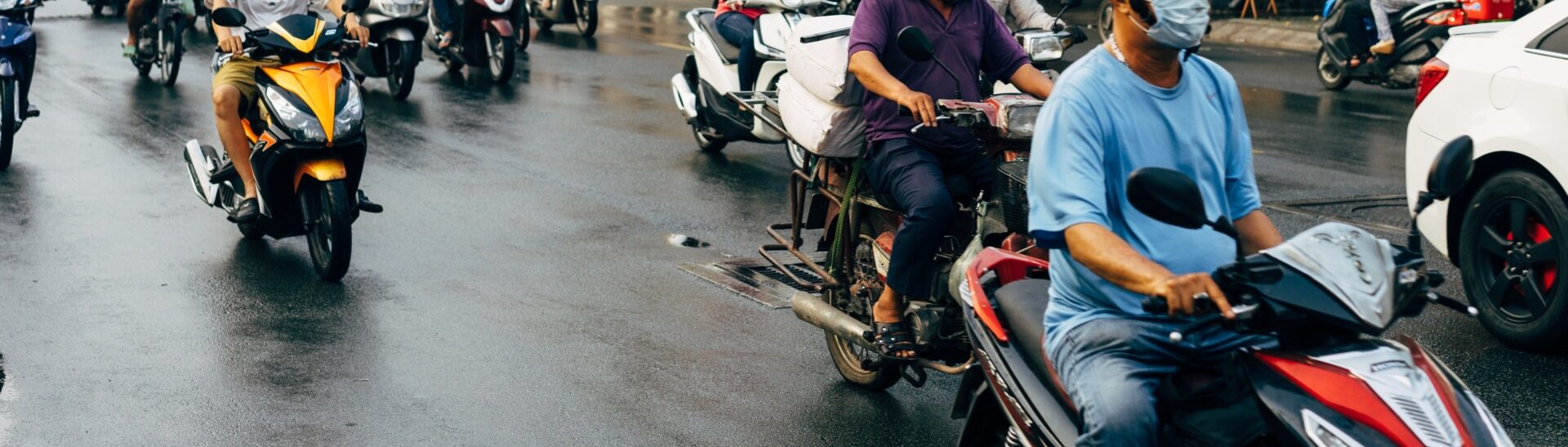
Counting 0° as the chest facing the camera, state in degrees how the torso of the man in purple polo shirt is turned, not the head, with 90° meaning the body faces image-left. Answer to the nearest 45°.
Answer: approximately 315°

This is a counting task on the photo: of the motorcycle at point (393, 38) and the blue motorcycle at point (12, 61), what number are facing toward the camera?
2

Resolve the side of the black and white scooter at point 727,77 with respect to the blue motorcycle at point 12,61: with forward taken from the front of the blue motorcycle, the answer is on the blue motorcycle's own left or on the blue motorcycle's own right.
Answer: on the blue motorcycle's own left

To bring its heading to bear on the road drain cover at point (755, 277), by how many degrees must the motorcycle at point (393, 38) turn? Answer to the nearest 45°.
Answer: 0° — it already faces it

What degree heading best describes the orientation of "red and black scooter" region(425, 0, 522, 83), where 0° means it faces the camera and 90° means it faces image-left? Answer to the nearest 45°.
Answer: approximately 315°

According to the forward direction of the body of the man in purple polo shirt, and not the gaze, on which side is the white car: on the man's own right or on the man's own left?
on the man's own left

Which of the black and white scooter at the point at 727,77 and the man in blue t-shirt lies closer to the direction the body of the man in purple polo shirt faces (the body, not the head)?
the man in blue t-shirt

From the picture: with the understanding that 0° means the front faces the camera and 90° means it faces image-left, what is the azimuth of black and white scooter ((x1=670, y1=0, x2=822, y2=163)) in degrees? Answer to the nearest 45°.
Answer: approximately 315°

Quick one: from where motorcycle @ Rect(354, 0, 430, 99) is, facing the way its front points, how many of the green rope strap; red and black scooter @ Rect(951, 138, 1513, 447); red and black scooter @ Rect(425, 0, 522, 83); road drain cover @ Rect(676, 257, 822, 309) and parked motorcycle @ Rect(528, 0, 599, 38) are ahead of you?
3

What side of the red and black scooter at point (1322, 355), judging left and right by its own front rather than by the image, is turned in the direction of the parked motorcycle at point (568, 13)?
back

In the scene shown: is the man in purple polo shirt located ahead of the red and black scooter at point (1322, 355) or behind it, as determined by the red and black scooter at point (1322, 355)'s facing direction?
behind

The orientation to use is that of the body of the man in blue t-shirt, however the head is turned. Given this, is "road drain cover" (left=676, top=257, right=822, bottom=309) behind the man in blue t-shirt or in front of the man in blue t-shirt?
behind

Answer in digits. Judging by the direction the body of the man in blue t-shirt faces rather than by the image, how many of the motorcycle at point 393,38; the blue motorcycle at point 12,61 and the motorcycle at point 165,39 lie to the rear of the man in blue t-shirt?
3

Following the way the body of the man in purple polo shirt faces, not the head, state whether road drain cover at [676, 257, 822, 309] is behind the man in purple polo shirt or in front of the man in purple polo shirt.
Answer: behind
